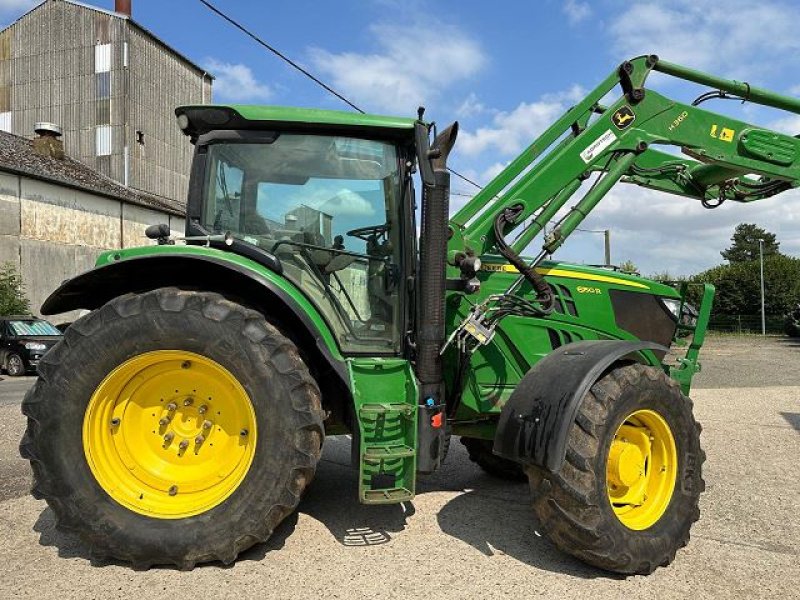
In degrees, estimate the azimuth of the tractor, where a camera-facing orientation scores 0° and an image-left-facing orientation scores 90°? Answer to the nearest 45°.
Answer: approximately 270°

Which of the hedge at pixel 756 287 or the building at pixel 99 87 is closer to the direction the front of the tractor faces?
the hedge

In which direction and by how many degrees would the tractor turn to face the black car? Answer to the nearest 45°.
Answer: approximately 135° to its left

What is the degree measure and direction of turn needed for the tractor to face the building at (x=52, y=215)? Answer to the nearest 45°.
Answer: approximately 135° to its left

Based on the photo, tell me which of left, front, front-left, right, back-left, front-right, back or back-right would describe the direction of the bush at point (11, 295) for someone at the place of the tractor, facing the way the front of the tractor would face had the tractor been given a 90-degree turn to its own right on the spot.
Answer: back-right

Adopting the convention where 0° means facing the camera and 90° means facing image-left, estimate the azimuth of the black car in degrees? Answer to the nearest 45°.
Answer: approximately 315°

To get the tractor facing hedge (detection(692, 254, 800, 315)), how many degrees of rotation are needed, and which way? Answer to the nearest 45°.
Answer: approximately 45° to its left

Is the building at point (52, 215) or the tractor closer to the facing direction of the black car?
the tractor

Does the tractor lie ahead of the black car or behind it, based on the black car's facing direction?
ahead

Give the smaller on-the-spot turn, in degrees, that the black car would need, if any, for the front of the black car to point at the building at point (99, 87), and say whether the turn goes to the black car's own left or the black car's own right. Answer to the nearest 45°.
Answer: approximately 135° to the black car's own left
